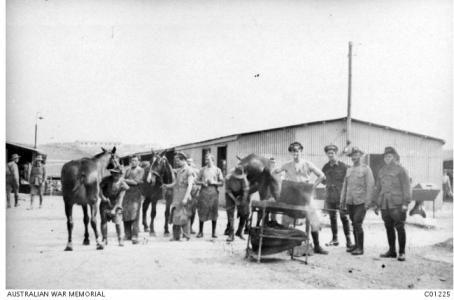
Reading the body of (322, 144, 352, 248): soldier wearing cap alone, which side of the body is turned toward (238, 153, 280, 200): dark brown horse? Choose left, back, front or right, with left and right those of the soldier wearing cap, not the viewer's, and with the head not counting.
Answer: right

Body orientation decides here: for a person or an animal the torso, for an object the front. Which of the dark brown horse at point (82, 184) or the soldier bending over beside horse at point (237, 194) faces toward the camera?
the soldier bending over beside horse

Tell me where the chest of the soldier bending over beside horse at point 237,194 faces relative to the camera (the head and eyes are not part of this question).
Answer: toward the camera

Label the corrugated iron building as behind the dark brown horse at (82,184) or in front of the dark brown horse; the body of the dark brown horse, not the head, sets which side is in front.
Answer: in front

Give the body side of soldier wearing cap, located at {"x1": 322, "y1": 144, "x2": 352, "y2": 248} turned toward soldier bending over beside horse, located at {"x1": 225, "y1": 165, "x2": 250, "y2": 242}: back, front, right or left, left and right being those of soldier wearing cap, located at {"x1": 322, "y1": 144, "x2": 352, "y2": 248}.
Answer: right

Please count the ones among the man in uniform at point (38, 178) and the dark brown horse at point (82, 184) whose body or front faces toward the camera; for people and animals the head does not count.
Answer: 1

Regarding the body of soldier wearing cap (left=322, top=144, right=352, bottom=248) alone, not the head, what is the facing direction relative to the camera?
toward the camera

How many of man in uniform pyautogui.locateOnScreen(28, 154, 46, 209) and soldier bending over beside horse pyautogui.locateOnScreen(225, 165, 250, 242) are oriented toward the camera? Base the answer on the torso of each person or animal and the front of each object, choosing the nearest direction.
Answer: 2

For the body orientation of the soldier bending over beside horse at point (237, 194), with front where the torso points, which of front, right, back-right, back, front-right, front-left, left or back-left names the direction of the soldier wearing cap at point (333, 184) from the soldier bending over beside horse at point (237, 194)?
left

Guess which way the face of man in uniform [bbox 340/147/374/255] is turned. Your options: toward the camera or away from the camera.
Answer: toward the camera

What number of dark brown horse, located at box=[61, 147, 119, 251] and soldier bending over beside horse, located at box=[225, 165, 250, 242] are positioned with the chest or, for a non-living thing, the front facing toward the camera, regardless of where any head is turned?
1

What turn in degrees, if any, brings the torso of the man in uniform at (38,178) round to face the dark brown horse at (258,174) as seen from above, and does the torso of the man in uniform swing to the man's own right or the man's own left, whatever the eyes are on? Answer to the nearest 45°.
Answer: approximately 45° to the man's own left

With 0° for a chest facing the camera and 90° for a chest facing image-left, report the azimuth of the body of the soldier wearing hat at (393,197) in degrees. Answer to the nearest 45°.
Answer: approximately 45°
